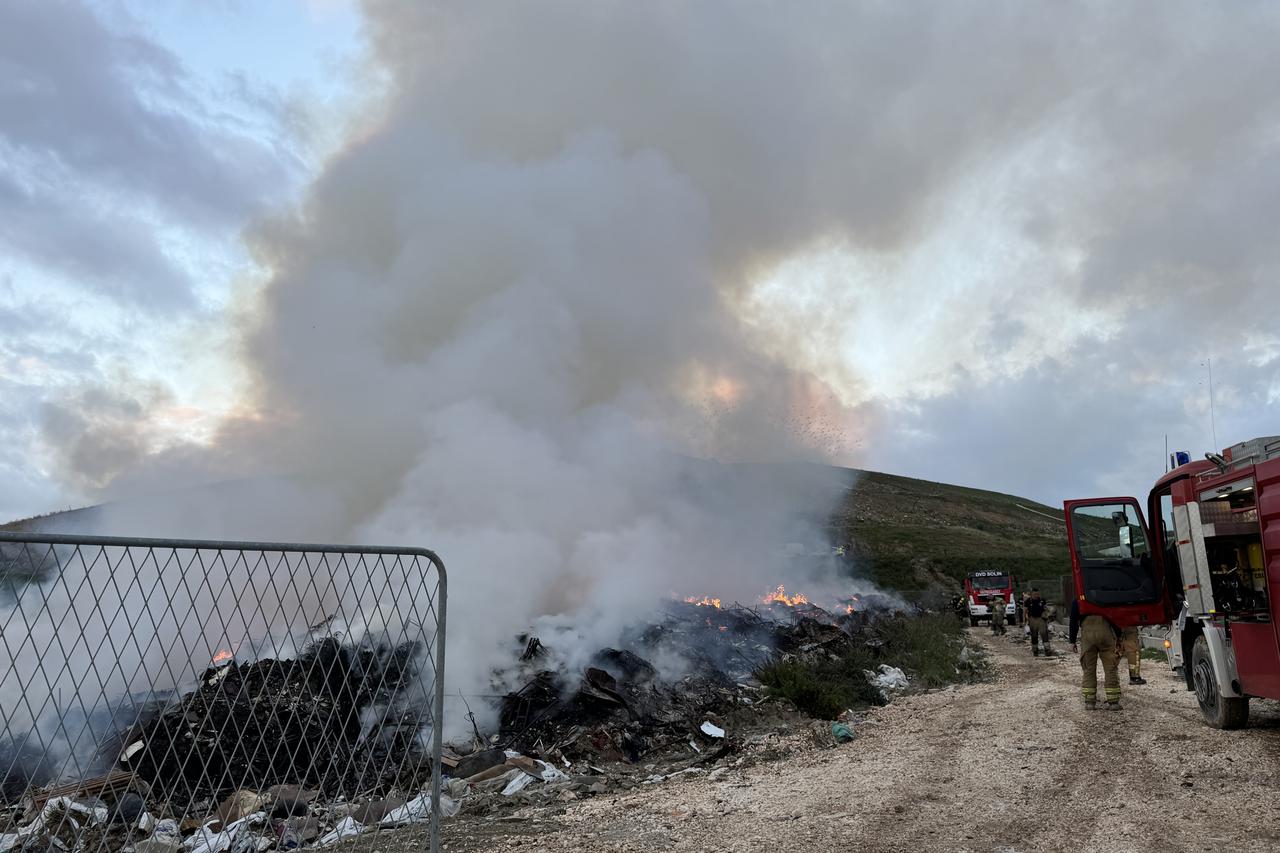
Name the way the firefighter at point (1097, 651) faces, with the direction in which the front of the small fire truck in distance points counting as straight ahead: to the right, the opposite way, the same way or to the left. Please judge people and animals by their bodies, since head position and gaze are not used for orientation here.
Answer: the opposite way

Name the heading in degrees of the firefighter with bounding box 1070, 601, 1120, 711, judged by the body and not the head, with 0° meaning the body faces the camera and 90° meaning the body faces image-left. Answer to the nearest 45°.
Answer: approximately 180°

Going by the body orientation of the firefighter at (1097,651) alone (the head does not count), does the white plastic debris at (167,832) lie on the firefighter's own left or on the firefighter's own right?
on the firefighter's own left

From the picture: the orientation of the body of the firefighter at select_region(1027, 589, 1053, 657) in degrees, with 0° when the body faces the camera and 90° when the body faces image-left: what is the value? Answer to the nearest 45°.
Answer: approximately 0°

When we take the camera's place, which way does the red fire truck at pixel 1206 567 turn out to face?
facing away from the viewer and to the left of the viewer

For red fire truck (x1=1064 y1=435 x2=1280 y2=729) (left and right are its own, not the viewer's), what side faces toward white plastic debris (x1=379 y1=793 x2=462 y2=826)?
left

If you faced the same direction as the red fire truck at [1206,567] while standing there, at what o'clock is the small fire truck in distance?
The small fire truck in distance is roughly at 1 o'clock from the red fire truck.
